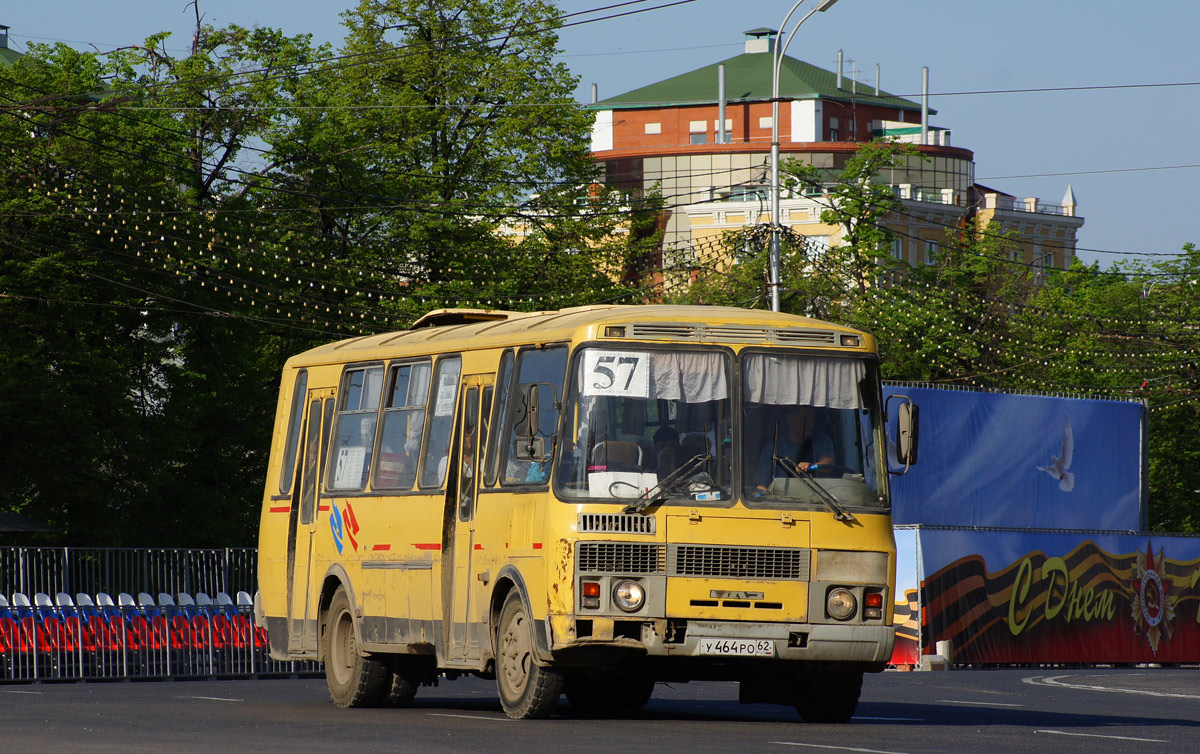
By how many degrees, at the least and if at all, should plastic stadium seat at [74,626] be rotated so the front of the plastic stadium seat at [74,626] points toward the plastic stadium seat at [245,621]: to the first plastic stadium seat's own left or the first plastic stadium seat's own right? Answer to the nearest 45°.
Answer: approximately 90° to the first plastic stadium seat's own left

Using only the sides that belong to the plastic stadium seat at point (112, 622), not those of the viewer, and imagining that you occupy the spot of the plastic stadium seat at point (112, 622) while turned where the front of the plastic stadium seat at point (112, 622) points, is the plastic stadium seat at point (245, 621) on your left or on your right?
on your left

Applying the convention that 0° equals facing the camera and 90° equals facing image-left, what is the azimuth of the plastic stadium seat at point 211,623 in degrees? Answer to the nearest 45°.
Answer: approximately 315°

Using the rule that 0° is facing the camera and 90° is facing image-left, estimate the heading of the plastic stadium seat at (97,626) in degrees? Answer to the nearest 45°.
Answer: approximately 315°

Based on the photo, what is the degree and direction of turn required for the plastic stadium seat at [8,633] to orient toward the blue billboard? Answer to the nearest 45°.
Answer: approximately 45° to its left

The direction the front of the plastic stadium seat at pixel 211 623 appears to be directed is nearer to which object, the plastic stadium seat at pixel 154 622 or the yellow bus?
the yellow bus

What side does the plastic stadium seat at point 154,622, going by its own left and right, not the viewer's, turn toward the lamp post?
left

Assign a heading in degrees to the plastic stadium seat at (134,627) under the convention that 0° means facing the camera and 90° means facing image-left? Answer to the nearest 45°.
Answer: approximately 315°

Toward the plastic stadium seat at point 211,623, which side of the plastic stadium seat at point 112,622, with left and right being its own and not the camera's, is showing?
left

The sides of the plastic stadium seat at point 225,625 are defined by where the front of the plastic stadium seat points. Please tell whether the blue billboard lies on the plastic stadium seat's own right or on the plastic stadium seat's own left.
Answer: on the plastic stadium seat's own left
